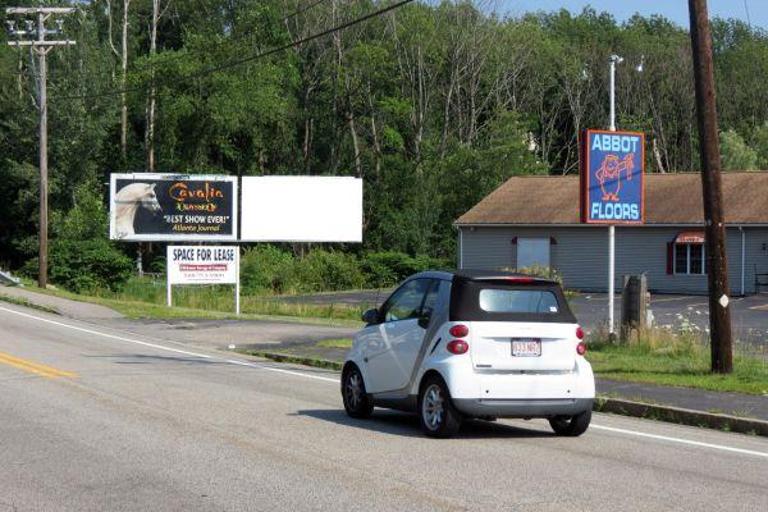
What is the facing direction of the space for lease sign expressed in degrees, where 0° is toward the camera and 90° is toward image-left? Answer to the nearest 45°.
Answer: approximately 0°

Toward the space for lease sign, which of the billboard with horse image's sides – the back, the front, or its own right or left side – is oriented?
front

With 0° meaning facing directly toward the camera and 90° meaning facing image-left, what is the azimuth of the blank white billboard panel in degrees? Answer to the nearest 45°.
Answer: approximately 0°

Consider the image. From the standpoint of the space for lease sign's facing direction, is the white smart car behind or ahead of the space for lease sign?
ahead

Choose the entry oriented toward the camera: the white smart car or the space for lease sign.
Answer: the space for lease sign

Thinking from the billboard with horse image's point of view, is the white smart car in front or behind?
in front

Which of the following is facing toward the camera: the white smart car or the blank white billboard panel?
the blank white billboard panel

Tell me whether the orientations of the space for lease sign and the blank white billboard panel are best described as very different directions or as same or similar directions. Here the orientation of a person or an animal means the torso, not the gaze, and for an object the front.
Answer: same or similar directions

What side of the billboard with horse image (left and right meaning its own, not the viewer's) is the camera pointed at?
front

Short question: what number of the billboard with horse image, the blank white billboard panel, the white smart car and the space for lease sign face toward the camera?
3

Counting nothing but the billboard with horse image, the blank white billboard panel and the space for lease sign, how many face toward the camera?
3

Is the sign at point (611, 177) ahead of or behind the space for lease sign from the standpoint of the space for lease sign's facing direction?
ahead
